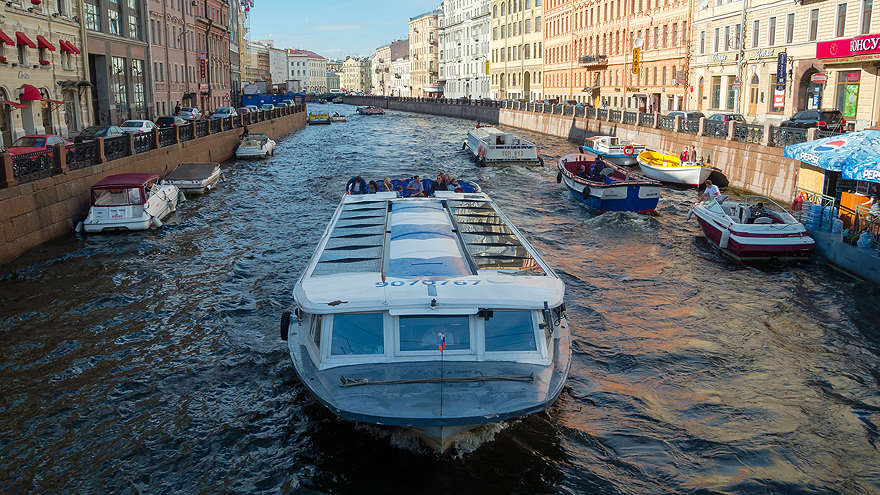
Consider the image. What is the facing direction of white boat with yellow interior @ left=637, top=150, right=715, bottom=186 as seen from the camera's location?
facing away from the viewer and to the left of the viewer

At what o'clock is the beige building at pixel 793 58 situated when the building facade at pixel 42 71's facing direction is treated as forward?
The beige building is roughly at 11 o'clock from the building facade.

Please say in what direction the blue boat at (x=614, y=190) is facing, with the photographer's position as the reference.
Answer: facing away from the viewer and to the left of the viewer

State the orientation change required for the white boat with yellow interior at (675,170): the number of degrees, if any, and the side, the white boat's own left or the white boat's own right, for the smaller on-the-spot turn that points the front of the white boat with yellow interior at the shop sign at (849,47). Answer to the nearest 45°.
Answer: approximately 90° to the white boat's own right

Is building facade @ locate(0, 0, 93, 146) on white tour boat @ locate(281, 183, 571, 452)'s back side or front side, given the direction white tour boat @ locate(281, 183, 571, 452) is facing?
on the back side

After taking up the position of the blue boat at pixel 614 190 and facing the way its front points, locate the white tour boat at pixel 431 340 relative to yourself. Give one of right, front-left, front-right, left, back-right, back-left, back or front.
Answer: back-left

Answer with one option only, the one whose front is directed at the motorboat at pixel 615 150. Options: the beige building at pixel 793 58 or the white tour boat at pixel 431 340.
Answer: the beige building
